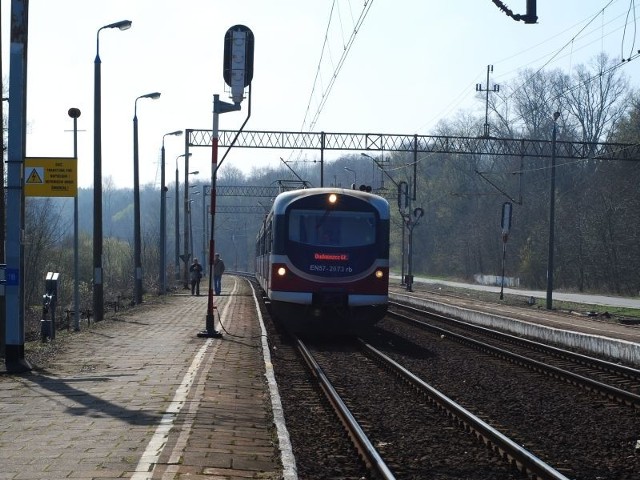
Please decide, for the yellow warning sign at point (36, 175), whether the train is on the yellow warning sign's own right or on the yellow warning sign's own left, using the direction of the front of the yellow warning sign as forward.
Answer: on the yellow warning sign's own left

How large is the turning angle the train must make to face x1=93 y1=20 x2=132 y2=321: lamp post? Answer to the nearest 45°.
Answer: approximately 135° to its right

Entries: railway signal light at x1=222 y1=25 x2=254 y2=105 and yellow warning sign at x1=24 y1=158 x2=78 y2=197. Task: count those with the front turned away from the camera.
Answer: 1

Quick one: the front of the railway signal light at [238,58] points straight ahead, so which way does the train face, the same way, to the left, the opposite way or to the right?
the opposite way

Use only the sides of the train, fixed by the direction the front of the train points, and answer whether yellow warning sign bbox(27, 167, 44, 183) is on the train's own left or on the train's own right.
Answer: on the train's own right

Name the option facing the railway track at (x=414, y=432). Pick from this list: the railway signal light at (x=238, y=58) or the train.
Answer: the train

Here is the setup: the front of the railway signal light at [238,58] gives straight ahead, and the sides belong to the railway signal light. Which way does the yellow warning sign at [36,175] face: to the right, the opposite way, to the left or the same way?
the opposite way
